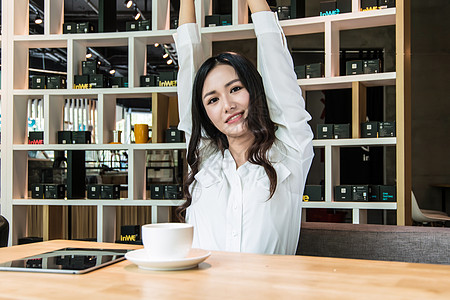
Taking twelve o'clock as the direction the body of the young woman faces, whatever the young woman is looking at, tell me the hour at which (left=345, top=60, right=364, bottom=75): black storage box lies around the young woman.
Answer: The black storage box is roughly at 7 o'clock from the young woman.

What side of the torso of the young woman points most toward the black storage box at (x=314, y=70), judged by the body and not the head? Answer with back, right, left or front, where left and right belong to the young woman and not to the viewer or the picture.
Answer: back

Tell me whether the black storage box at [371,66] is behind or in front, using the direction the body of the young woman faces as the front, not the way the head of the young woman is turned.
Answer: behind

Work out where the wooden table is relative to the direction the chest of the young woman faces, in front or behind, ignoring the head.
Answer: in front

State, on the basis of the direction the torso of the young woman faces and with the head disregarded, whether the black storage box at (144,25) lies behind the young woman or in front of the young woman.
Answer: behind

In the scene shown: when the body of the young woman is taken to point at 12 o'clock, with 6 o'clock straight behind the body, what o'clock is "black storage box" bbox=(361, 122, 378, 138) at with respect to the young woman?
The black storage box is roughly at 7 o'clock from the young woman.

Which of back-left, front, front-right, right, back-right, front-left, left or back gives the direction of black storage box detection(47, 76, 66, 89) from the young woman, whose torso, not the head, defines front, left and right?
back-right

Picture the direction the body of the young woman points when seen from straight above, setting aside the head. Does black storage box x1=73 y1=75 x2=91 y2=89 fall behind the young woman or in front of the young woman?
behind

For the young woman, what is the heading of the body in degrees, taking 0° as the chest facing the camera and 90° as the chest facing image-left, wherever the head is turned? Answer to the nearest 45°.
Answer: approximately 0°

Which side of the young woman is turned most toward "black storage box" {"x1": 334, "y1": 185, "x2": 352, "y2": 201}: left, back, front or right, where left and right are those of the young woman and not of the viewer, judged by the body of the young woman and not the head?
back

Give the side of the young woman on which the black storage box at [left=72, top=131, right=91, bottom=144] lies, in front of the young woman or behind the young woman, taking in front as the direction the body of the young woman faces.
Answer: behind
